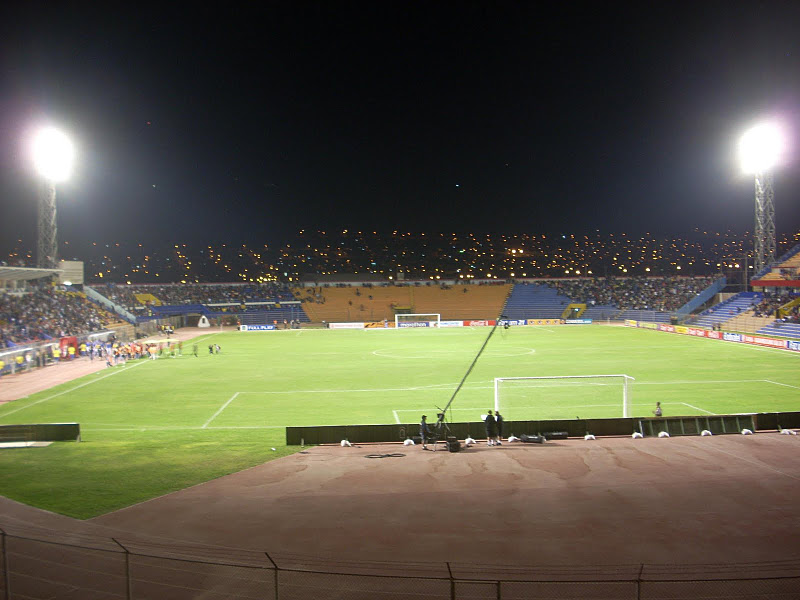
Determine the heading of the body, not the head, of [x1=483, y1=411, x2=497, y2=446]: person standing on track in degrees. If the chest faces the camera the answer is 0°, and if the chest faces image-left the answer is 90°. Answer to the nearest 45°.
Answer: approximately 180°

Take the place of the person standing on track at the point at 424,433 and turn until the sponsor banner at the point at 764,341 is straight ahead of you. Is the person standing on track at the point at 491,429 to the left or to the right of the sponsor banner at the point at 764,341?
right

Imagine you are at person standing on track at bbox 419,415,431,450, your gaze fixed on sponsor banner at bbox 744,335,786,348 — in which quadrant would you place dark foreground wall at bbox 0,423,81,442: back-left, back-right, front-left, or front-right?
back-left

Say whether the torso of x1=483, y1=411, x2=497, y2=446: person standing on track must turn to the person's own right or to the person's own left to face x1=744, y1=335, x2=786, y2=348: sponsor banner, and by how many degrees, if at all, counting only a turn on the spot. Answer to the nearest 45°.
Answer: approximately 45° to the person's own right

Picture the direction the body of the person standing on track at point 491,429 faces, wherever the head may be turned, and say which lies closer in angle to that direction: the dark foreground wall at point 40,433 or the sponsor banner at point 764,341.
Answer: the sponsor banner

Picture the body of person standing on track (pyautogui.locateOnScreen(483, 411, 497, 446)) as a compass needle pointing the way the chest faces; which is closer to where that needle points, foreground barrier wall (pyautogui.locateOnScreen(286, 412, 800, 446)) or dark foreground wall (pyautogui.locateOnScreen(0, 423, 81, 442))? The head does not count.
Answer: the foreground barrier wall

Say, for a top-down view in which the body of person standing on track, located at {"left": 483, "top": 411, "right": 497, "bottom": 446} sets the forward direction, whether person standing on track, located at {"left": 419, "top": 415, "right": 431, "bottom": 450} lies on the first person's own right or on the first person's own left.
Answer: on the first person's own left

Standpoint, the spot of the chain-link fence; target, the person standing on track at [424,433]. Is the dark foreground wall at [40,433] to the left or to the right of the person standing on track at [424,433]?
left
